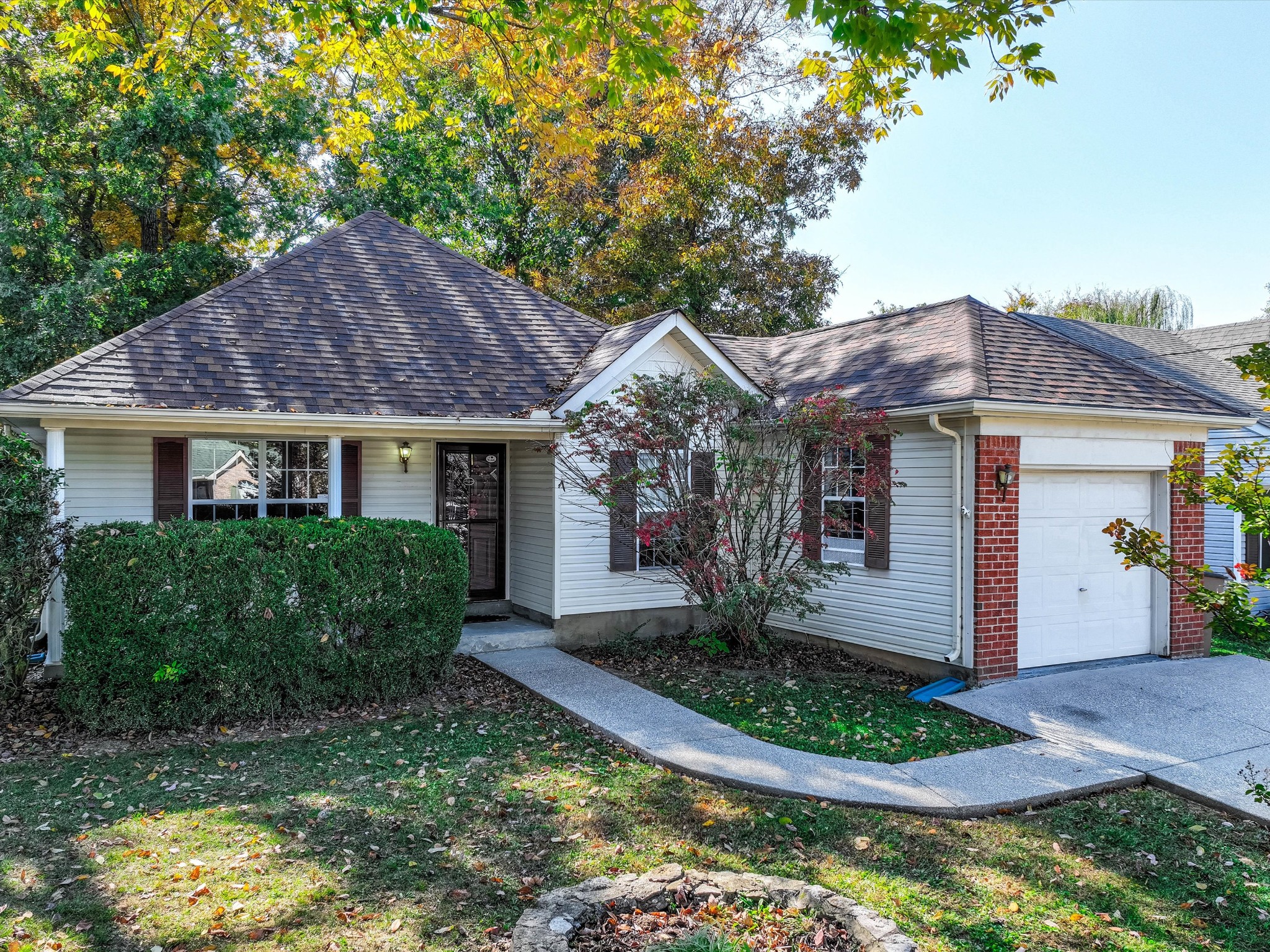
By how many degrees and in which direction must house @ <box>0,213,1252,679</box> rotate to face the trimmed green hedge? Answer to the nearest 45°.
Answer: approximately 45° to its right

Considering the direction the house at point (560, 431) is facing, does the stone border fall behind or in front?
in front

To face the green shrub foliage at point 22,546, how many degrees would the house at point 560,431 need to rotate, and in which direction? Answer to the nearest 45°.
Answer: approximately 45° to its right

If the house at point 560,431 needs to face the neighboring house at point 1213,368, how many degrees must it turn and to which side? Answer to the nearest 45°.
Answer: approximately 135° to its left

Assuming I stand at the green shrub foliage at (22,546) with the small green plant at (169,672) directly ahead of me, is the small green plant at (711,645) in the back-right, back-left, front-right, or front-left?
front-left

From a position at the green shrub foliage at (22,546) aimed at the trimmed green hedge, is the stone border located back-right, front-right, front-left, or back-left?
front-right

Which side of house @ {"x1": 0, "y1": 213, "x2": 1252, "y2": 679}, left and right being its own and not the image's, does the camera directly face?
front

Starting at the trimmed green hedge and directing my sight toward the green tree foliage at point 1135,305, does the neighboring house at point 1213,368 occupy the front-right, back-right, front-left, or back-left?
front-right

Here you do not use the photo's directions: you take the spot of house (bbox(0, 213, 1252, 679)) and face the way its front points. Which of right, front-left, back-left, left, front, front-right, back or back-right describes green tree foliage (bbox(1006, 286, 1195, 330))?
back-left

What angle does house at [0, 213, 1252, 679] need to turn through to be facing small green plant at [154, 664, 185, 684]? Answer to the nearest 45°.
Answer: approximately 45° to its right
